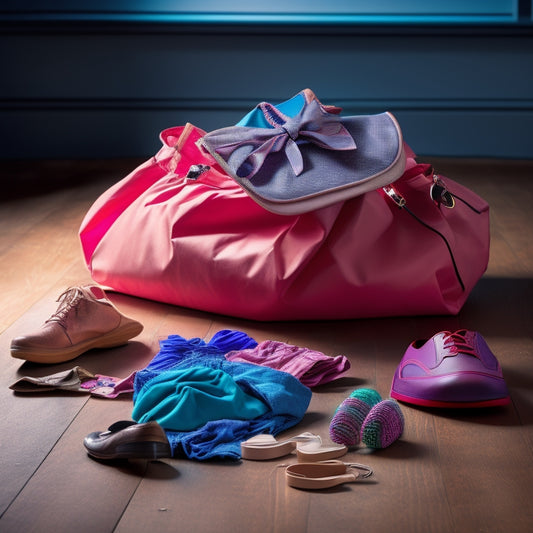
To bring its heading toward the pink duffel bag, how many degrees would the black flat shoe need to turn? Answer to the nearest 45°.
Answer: approximately 135° to its right

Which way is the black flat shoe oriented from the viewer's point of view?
to the viewer's left
